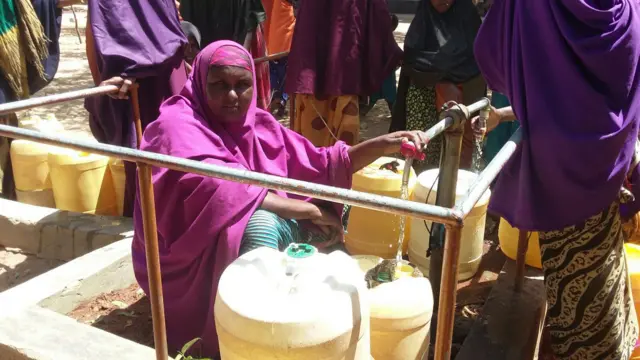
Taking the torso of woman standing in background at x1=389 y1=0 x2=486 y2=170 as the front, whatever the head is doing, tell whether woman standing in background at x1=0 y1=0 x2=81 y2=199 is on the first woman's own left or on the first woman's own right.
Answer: on the first woman's own right

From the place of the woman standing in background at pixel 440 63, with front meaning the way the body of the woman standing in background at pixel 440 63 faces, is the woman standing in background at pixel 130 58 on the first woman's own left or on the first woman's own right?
on the first woman's own right

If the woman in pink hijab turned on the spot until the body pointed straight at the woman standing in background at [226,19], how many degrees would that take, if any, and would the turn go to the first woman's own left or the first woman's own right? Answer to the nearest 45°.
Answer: approximately 135° to the first woman's own left

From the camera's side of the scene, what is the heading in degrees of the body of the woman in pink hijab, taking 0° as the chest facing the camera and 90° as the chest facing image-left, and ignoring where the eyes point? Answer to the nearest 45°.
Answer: approximately 315°

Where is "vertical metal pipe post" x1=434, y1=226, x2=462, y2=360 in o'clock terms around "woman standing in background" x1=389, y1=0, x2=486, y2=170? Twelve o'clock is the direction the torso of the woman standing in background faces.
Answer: The vertical metal pipe post is roughly at 12 o'clock from the woman standing in background.

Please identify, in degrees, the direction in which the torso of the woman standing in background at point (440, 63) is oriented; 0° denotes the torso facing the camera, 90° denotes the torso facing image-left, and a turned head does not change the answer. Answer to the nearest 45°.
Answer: approximately 0°
